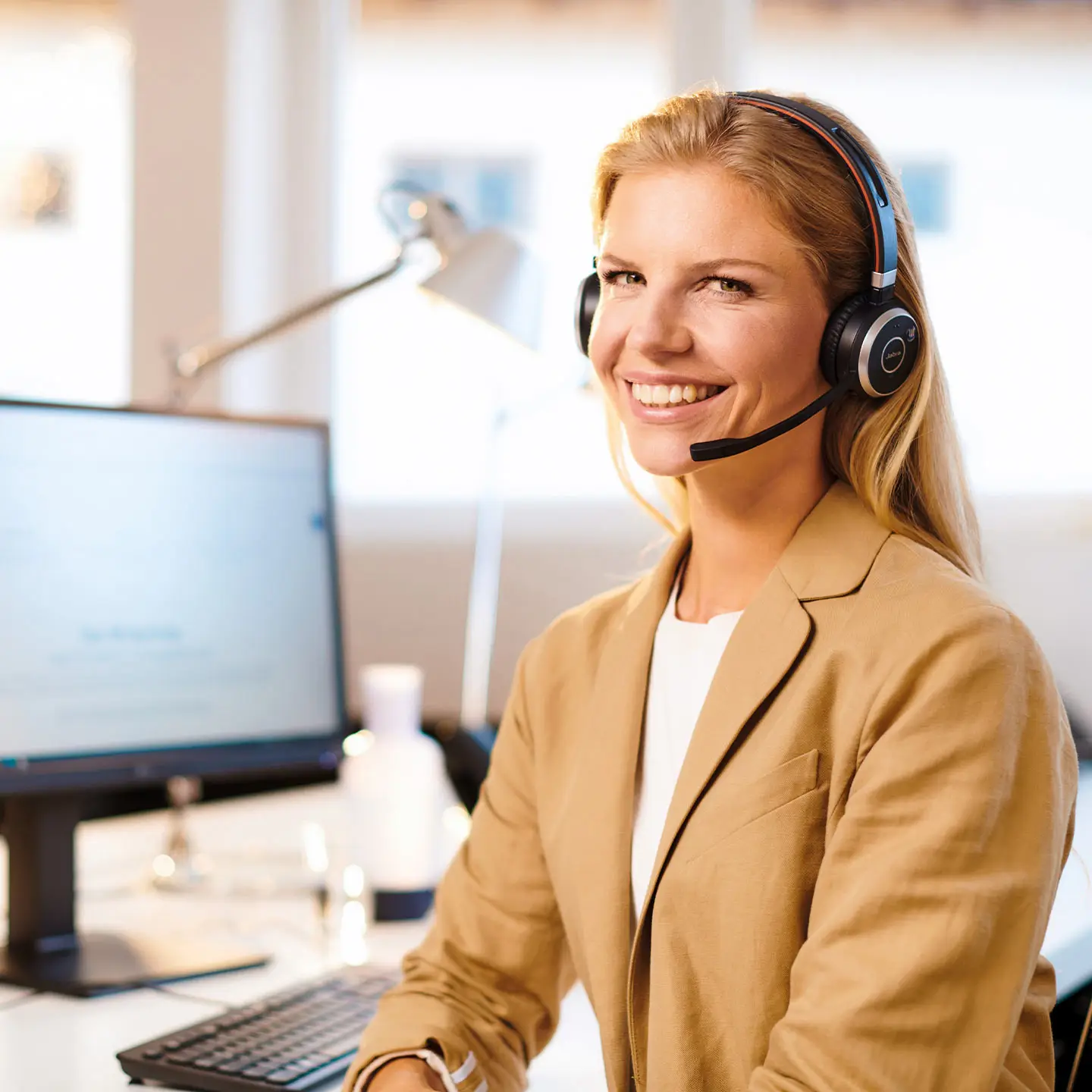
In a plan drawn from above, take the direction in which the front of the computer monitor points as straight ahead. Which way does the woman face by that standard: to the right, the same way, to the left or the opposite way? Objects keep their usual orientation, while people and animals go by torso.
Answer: to the right

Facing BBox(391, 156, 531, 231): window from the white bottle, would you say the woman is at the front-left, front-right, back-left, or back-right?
back-right

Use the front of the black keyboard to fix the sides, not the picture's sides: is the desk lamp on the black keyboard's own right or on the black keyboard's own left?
on the black keyboard's own left

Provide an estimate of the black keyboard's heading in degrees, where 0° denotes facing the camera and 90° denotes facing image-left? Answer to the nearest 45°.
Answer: approximately 315°

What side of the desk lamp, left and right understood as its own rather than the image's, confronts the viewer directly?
right

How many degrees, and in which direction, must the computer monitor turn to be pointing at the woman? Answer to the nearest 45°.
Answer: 0° — it already faces them
